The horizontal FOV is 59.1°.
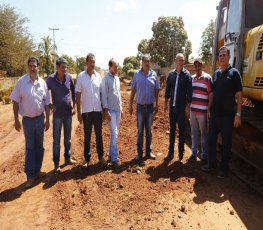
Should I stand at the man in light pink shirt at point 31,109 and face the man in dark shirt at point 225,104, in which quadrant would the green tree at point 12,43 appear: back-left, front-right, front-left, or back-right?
back-left

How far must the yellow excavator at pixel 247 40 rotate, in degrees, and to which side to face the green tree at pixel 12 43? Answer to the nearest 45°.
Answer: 0° — it already faces it

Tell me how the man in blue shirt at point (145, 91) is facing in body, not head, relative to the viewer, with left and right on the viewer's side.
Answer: facing the viewer

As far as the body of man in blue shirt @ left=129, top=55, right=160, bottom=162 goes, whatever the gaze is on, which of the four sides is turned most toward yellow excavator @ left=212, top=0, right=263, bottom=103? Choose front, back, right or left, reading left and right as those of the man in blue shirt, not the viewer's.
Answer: left

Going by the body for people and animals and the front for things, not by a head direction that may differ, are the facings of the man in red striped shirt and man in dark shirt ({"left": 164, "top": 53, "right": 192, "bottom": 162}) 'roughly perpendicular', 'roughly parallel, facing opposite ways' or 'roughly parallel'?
roughly parallel

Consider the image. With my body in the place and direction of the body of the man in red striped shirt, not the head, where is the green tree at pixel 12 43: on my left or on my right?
on my right

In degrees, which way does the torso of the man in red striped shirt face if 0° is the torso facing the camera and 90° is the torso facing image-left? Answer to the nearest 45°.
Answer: approximately 45°

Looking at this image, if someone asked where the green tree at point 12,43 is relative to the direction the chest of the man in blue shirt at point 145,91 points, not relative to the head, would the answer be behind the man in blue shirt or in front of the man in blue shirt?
behind

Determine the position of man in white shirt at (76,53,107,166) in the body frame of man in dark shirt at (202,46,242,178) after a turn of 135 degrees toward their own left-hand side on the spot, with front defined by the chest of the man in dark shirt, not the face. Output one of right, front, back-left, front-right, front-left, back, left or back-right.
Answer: back

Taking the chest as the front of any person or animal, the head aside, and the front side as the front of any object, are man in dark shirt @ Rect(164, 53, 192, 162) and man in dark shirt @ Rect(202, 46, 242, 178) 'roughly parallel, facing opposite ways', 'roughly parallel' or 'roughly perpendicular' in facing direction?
roughly parallel

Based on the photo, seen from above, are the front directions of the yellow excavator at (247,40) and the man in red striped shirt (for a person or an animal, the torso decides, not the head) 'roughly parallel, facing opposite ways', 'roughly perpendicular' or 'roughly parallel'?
roughly perpendicular

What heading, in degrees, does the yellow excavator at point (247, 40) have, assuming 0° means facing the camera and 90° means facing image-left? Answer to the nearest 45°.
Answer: approximately 135°

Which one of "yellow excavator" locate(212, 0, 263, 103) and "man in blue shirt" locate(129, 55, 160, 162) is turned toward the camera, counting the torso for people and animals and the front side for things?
the man in blue shirt

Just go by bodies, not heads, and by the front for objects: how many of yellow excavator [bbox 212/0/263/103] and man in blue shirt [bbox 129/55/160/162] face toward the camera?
1
